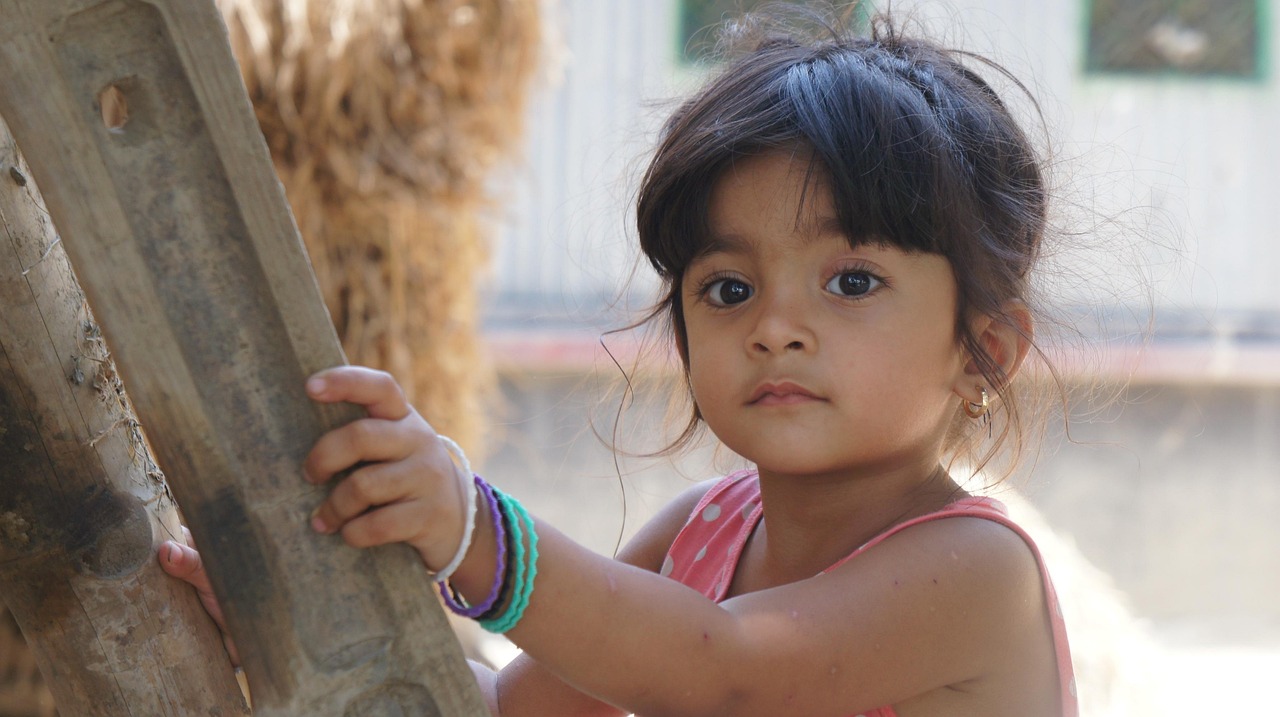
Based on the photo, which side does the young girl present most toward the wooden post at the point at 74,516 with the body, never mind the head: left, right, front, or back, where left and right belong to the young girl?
front

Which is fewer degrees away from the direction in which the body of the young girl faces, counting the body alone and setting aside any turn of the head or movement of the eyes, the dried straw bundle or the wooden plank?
the wooden plank

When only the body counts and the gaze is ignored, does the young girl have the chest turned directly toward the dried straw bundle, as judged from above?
no

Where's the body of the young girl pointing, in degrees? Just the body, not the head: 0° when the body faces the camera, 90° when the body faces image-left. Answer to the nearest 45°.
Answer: approximately 45°

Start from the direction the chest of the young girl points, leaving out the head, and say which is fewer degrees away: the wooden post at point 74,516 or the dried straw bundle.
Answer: the wooden post

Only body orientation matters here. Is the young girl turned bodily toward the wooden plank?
yes
